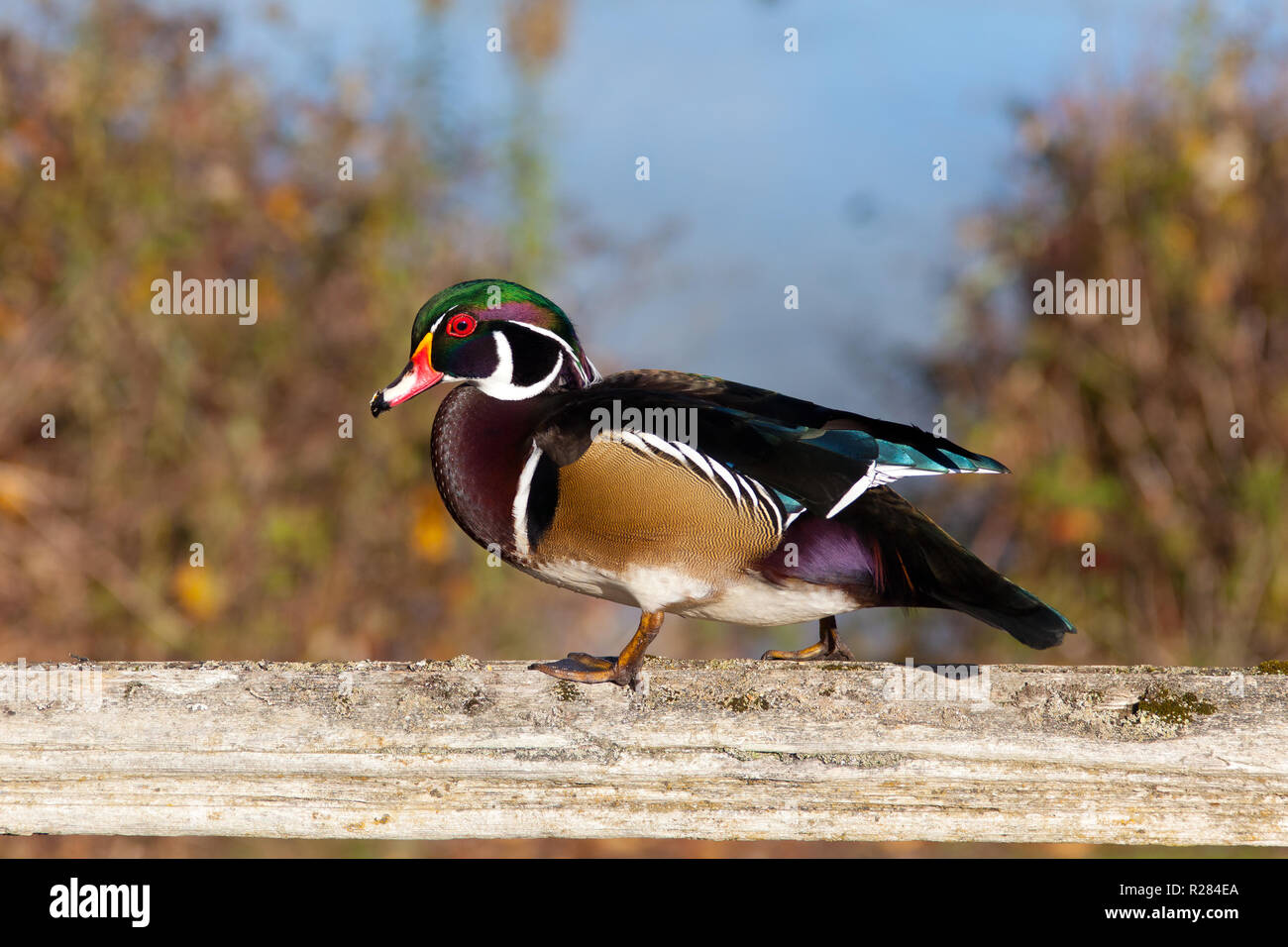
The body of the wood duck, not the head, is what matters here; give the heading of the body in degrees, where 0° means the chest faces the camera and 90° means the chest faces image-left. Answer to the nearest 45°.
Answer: approximately 90°
